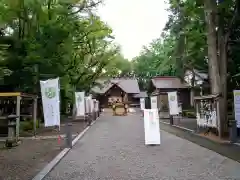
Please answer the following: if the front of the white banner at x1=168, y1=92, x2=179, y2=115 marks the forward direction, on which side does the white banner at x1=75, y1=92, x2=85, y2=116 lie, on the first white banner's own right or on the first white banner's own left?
on the first white banner's own right

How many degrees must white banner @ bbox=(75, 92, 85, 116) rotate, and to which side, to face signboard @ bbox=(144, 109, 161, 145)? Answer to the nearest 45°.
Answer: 0° — it already faces it

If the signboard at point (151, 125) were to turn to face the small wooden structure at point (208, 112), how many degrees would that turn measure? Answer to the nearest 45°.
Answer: approximately 135° to its left

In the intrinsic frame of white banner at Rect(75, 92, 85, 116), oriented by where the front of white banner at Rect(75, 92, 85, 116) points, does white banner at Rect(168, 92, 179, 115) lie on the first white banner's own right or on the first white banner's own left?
on the first white banner's own left

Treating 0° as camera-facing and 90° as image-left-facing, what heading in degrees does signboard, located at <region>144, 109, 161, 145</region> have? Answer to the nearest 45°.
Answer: approximately 0°
